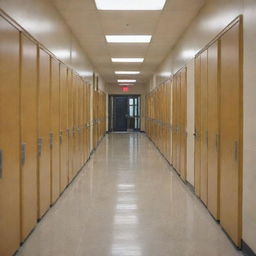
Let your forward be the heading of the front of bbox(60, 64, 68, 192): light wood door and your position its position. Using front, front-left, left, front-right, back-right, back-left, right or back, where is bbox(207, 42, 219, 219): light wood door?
front-right

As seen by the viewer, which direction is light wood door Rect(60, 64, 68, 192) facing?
to the viewer's right

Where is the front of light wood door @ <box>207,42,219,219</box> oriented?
to the viewer's left

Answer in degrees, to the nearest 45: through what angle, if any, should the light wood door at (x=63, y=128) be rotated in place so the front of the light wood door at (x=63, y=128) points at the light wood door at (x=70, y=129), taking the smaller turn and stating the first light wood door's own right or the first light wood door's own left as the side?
approximately 90° to the first light wood door's own left

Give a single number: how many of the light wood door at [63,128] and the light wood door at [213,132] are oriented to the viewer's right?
1

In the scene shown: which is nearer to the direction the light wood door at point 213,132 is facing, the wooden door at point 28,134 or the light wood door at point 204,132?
the wooden door

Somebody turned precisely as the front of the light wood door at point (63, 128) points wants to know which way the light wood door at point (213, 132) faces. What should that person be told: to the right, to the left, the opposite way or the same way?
the opposite way

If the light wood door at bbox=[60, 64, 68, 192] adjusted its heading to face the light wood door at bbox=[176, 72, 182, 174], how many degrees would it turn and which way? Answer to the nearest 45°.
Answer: approximately 45° to its left

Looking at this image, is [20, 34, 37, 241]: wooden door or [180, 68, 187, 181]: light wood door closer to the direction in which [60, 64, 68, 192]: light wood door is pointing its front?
the light wood door
